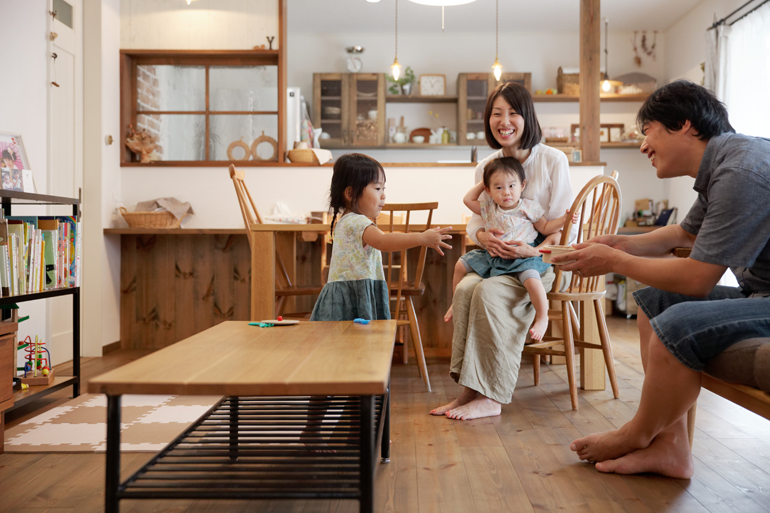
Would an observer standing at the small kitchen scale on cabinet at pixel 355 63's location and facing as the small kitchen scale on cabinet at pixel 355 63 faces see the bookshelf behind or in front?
in front

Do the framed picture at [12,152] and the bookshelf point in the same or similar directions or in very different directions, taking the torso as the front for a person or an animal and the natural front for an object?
same or similar directions

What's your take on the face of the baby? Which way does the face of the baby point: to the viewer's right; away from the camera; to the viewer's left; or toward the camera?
toward the camera

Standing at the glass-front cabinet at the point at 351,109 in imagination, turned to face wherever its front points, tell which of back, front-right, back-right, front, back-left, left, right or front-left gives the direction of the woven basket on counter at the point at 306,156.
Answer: front

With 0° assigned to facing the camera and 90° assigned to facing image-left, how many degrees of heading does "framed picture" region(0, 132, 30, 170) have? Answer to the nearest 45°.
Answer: approximately 315°

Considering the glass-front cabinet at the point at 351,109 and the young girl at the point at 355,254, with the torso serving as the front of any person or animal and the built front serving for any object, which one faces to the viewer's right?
the young girl

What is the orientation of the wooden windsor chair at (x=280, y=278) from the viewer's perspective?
to the viewer's right

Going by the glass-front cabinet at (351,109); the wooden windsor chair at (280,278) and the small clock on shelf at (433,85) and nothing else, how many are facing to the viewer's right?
1

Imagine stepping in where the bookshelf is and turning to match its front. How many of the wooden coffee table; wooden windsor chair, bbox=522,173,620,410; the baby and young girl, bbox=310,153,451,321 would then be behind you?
0

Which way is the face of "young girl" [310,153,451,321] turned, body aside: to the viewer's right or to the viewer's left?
to the viewer's right

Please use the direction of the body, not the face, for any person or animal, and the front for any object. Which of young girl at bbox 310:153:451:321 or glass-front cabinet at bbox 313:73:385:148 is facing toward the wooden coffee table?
the glass-front cabinet

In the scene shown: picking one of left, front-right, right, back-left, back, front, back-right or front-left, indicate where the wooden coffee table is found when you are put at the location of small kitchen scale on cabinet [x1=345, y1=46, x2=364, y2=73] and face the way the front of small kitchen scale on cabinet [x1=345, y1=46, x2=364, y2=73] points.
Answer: front
